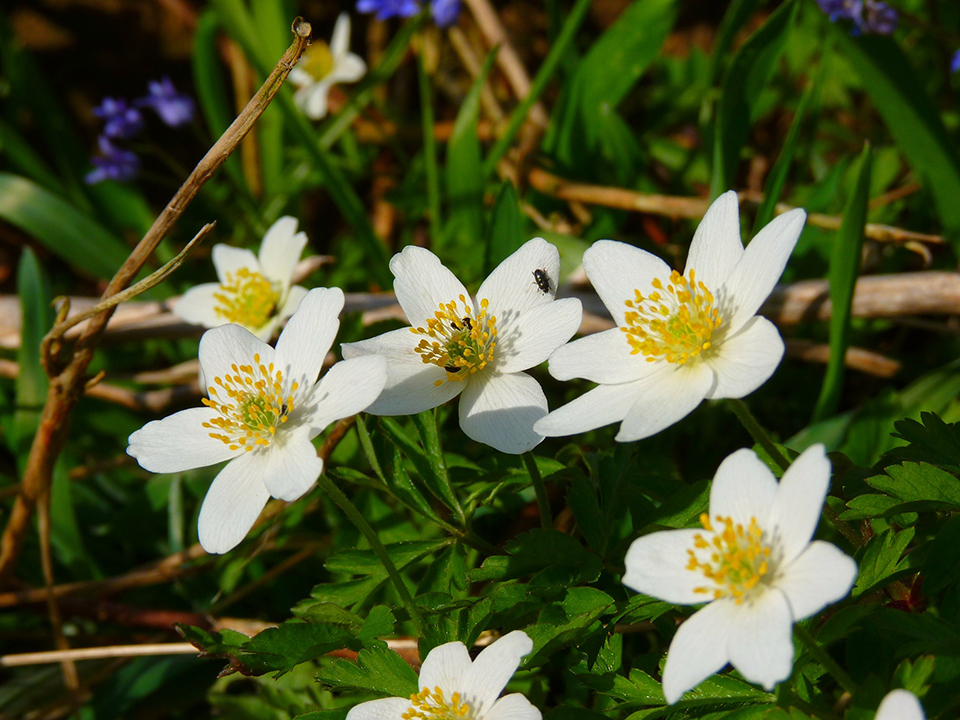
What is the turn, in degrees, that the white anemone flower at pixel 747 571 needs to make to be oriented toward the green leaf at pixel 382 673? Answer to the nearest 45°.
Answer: approximately 45° to its right

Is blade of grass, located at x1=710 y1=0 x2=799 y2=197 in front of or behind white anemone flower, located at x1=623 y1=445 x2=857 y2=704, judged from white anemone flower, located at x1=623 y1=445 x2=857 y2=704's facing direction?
behind

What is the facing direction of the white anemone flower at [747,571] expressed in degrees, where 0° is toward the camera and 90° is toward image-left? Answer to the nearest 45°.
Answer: approximately 45°

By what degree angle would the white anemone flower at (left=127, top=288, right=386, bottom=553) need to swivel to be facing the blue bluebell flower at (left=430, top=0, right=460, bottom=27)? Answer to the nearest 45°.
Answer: approximately 180°

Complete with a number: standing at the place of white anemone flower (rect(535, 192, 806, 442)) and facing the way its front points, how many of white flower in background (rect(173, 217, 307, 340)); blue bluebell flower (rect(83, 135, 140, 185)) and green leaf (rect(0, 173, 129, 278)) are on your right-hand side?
3

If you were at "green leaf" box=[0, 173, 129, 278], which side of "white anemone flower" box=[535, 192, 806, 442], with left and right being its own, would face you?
right

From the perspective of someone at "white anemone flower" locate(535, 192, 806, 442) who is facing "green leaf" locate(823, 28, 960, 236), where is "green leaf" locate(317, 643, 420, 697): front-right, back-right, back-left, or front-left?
back-left

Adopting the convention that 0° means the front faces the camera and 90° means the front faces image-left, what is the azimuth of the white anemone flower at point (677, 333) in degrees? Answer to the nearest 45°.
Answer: approximately 45°

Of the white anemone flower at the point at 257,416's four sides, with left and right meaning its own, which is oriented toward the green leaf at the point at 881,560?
left

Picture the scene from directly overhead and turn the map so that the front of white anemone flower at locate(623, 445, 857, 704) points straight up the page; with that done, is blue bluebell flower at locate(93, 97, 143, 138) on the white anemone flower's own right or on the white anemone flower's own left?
on the white anemone flower's own right

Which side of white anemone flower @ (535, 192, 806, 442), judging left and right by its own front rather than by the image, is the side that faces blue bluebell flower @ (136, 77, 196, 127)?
right

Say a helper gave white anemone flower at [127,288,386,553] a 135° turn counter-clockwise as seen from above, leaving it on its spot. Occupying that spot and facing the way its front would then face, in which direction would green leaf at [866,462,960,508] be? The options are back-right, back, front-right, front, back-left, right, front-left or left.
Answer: front-right
